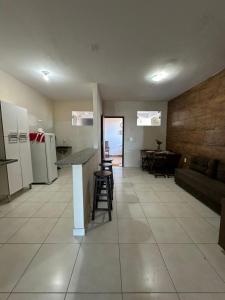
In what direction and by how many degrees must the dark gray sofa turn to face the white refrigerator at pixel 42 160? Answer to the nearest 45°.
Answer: approximately 45° to its right

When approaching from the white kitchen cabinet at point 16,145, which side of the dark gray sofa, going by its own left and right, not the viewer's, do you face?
front

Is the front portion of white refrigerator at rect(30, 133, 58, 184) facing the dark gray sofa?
yes

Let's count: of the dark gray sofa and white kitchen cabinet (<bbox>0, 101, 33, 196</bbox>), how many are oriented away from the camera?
0

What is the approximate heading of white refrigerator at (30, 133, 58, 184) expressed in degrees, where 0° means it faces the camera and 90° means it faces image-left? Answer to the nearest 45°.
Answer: approximately 315°

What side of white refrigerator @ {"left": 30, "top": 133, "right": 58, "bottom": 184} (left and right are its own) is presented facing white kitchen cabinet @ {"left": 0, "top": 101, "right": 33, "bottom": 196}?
right

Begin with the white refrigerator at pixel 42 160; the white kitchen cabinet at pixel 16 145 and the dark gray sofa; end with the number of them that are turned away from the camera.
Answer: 0

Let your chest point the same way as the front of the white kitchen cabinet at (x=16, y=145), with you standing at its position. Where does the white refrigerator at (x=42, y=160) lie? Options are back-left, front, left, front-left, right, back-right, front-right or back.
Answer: left

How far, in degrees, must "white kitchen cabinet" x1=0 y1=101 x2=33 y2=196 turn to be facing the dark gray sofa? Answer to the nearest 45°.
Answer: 0° — it already faces it

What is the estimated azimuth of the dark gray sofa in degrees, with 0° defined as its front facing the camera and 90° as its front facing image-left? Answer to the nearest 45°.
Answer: approximately 45°

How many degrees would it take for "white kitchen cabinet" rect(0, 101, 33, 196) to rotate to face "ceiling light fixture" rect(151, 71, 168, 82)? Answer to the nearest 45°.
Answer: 0° — it already faces it

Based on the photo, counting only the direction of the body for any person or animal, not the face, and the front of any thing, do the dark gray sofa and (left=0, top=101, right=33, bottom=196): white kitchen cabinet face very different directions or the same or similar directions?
very different directions

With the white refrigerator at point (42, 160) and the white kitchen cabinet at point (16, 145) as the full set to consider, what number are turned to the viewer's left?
0
